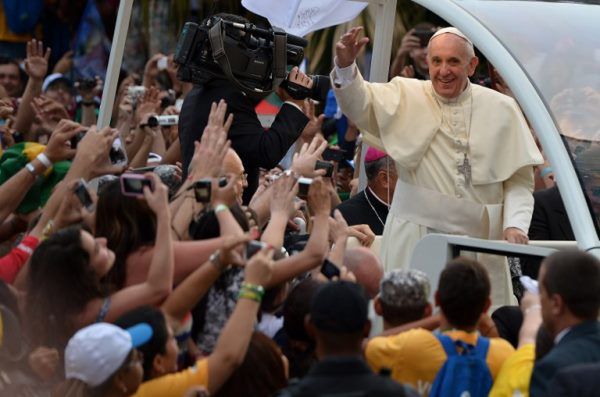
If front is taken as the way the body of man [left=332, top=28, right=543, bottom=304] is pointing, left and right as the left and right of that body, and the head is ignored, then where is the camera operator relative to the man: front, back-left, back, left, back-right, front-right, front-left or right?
right

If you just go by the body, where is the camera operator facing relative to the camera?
to the viewer's right

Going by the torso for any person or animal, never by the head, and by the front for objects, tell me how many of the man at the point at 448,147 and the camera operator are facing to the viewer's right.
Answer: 1

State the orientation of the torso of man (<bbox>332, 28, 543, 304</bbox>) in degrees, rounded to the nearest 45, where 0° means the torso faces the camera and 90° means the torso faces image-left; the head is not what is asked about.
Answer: approximately 0°

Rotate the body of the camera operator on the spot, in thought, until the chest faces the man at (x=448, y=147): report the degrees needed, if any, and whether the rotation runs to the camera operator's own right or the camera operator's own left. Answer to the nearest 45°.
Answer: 0° — they already face them
